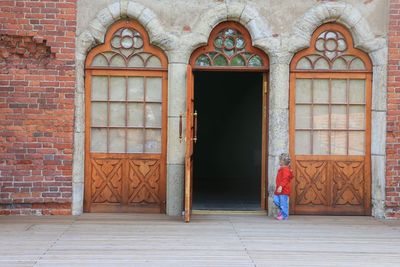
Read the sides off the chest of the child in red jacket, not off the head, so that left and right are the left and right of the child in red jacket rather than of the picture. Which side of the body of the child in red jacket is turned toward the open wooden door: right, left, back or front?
front

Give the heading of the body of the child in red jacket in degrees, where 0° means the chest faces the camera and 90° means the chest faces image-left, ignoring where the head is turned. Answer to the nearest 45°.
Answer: approximately 90°
